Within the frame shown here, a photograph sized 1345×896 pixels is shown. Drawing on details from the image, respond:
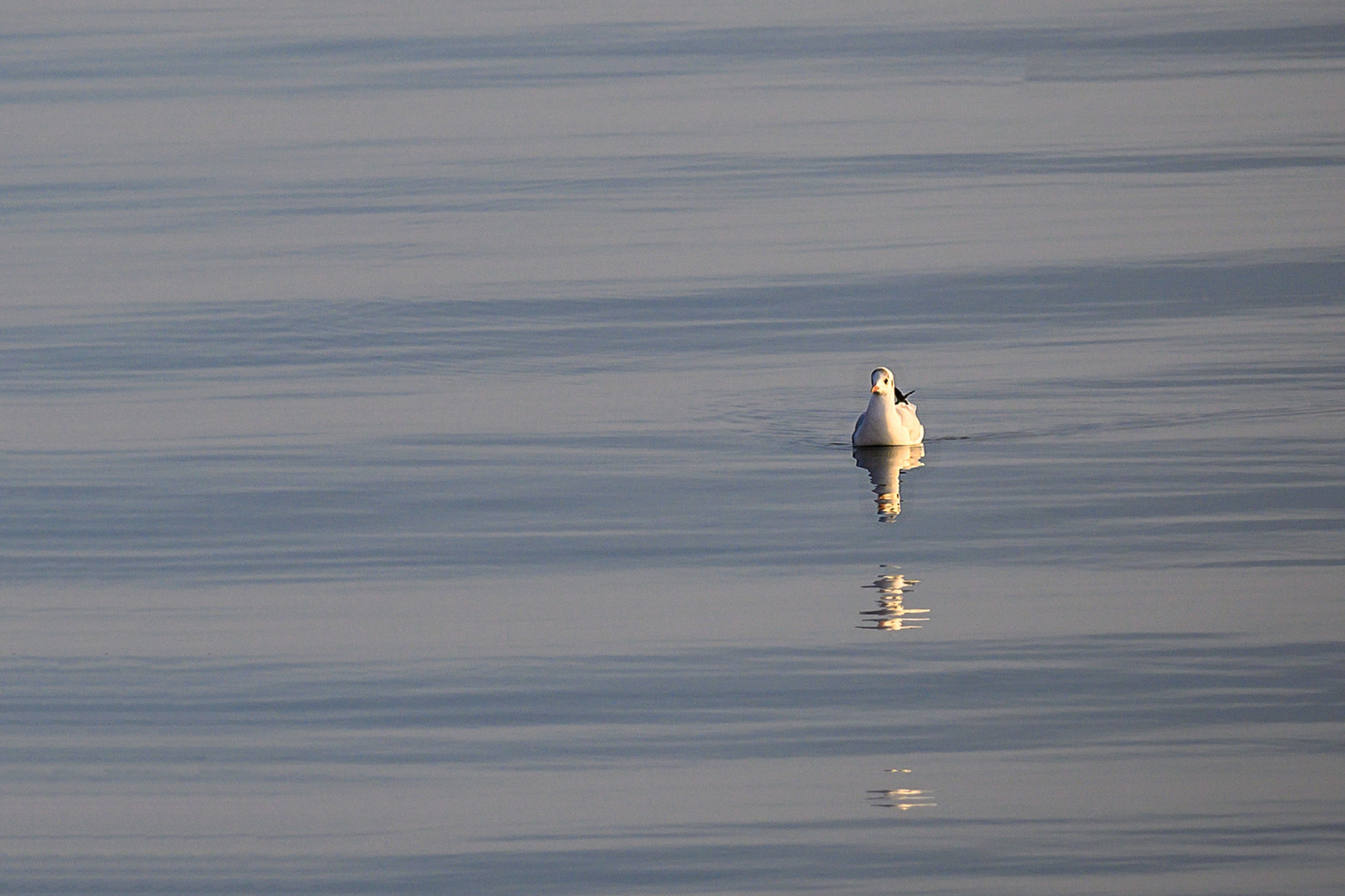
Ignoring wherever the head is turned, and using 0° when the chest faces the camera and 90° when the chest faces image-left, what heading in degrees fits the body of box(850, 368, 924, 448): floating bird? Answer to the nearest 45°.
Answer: approximately 0°
